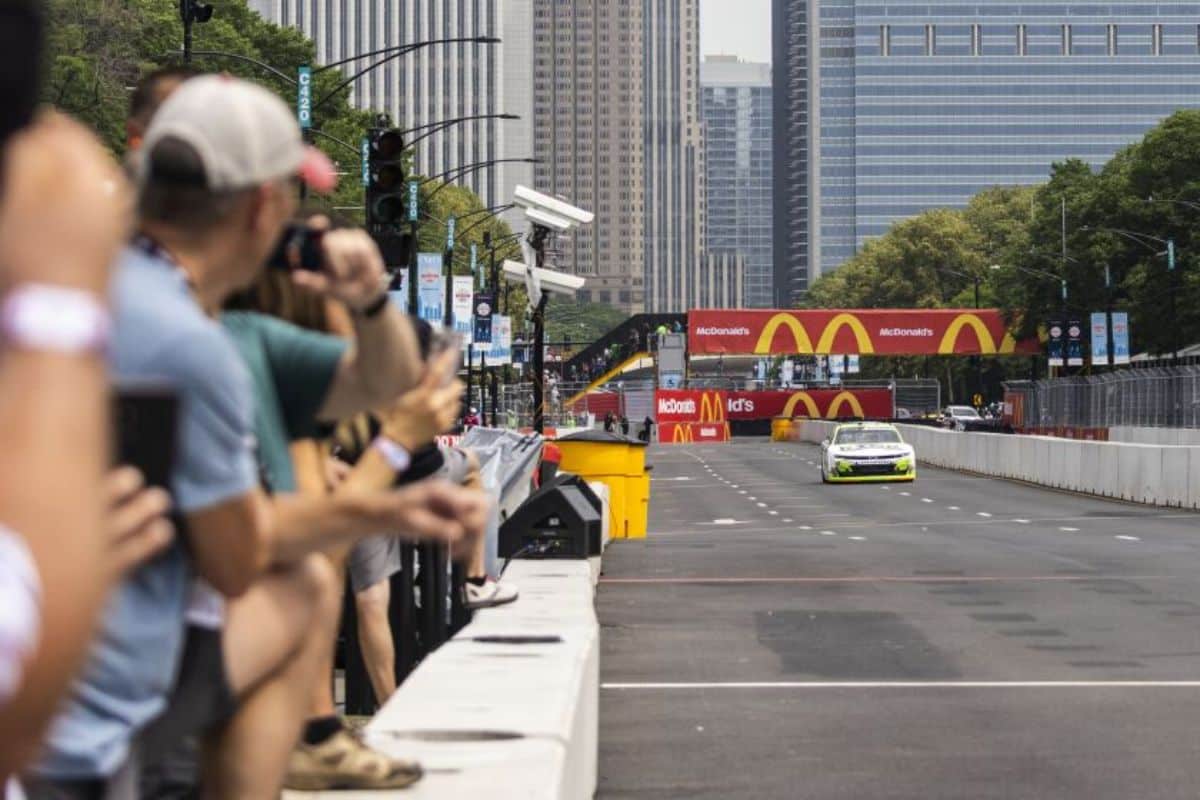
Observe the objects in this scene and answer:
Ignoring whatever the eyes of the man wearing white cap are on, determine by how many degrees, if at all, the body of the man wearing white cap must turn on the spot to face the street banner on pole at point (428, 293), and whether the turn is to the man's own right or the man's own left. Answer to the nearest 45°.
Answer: approximately 45° to the man's own left

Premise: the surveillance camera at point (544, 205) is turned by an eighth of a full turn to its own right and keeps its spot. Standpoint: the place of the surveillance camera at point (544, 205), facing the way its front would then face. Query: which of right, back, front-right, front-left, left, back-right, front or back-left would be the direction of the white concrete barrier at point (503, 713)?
front-right

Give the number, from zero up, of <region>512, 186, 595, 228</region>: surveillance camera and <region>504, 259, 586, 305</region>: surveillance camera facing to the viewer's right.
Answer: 2

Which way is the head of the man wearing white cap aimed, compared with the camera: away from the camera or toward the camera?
away from the camera

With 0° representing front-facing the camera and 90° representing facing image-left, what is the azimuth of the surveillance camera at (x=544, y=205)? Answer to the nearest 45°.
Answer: approximately 270°

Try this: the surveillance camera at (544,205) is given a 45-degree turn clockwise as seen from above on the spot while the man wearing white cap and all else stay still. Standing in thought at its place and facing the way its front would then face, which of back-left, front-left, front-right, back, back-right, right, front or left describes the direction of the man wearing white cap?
front-right

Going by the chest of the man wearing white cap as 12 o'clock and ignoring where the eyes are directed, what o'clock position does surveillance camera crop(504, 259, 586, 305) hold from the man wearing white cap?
The surveillance camera is roughly at 11 o'clock from the man wearing white cap.

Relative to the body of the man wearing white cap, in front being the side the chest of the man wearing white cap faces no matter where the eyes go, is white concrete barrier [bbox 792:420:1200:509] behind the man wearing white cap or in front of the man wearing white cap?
in front

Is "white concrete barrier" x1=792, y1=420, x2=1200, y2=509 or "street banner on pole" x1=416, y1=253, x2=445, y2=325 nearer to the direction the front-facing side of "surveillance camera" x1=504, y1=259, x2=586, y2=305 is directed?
the white concrete barrier

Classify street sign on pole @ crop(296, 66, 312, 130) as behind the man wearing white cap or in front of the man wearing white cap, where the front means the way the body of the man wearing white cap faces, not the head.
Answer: in front

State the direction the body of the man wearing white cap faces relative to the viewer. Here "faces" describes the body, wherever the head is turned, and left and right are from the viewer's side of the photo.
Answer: facing away from the viewer and to the right of the viewer

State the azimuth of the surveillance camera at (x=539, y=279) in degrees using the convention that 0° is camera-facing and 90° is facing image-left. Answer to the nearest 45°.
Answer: approximately 270°
